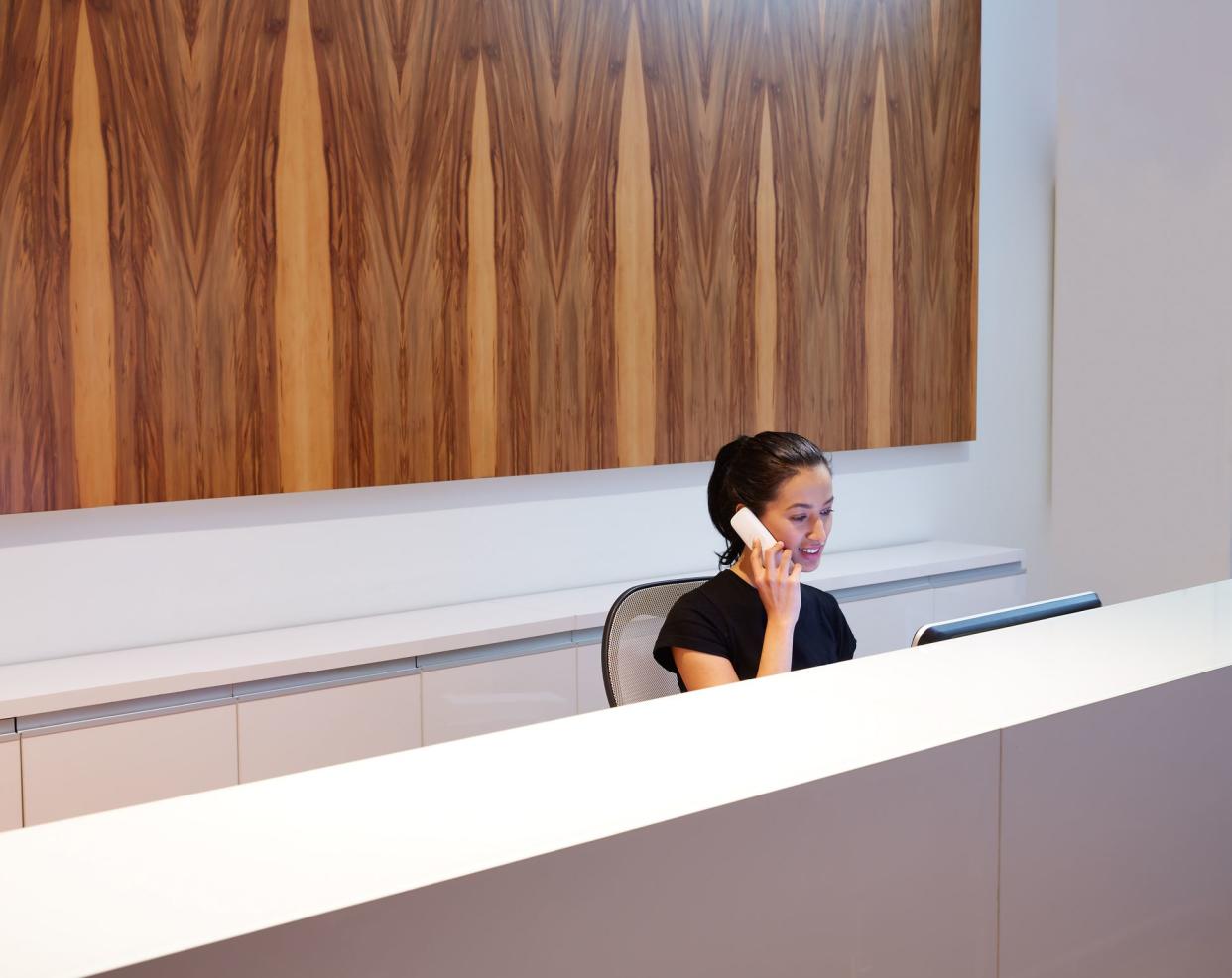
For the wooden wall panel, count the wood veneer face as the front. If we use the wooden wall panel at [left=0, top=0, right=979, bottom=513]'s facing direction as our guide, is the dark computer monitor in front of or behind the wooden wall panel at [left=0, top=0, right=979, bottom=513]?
in front

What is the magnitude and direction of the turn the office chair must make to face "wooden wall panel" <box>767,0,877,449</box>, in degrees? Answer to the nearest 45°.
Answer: approximately 135° to its left

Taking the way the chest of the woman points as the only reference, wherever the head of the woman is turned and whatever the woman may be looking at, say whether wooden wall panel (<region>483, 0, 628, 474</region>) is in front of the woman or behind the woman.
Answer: behind

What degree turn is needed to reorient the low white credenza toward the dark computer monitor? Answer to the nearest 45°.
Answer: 0° — it already faces it

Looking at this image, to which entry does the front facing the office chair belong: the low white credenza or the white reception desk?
the low white credenza

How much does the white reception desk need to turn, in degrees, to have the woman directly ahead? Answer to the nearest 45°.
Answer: approximately 135° to its left
